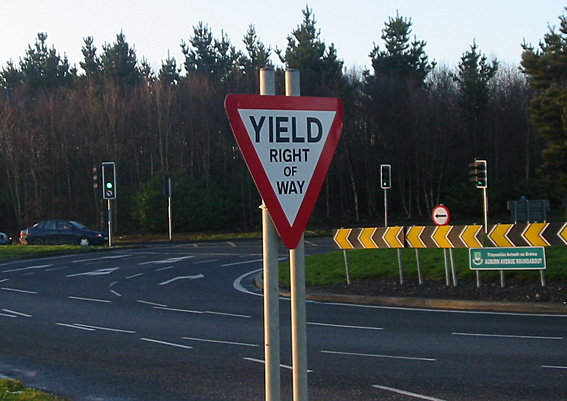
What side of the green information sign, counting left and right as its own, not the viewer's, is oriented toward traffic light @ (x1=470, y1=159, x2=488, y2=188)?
back

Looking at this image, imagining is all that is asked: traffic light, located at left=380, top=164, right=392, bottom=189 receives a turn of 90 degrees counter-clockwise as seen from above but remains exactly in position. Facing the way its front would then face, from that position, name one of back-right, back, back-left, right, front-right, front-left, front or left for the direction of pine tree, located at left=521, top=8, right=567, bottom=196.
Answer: front

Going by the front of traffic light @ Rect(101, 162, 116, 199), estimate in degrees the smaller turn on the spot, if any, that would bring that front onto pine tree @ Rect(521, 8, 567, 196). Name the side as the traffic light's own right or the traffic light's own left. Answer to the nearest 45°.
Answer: approximately 45° to the traffic light's own left

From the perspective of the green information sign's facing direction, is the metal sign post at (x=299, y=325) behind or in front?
in front

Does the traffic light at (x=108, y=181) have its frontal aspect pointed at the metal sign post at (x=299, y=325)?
yes

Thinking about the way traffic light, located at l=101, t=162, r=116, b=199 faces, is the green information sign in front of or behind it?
in front

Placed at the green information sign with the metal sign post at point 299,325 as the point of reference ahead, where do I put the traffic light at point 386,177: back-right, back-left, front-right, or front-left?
back-right

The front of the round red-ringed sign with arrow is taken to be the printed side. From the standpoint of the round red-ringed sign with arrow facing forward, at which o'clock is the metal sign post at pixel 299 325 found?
The metal sign post is roughly at 12 o'clock from the round red-ringed sign with arrow.

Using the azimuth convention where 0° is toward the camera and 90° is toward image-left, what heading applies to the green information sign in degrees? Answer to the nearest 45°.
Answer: approximately 0°

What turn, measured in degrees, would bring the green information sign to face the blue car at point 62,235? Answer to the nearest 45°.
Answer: approximately 135° to its right

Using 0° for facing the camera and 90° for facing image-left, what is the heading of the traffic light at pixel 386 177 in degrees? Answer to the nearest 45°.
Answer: approximately 0°

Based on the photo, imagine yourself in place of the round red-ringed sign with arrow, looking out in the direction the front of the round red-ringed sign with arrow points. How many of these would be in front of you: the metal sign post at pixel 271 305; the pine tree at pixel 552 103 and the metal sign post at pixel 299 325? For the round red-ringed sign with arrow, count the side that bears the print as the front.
2
